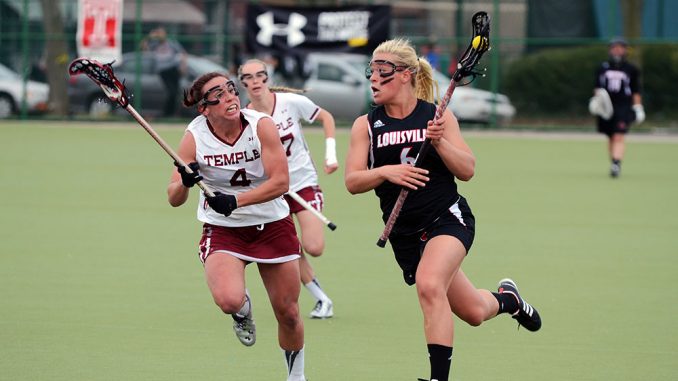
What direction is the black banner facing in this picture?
toward the camera

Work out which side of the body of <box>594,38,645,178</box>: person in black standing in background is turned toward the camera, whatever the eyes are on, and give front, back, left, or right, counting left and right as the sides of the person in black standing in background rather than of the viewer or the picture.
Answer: front

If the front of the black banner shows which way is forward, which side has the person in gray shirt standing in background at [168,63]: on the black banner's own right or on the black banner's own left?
on the black banner's own right

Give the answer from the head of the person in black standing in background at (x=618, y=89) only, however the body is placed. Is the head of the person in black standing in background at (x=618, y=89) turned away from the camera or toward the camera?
toward the camera

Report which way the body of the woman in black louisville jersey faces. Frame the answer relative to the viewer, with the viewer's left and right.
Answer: facing the viewer and to the left of the viewer

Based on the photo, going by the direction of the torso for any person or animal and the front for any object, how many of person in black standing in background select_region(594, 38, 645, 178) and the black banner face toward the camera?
2

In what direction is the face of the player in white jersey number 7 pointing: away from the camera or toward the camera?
toward the camera

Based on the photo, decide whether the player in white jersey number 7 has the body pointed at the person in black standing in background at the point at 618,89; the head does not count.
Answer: no

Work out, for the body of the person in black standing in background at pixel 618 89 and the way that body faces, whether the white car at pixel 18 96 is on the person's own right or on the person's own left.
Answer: on the person's own right

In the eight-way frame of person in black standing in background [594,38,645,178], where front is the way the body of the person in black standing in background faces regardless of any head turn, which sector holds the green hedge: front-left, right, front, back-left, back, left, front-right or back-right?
back

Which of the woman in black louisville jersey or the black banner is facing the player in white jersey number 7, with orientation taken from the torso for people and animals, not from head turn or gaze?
the black banner

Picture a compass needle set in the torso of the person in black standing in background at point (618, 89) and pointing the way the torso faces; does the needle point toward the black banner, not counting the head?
no

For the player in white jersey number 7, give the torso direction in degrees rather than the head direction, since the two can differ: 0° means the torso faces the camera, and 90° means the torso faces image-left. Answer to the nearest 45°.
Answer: approximately 45°

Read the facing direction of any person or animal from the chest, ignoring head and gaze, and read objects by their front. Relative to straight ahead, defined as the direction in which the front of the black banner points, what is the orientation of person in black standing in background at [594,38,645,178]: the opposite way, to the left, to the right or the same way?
the same way

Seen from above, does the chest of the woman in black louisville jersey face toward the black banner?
no

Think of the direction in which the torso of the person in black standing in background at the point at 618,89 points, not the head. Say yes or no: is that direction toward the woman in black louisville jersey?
yes

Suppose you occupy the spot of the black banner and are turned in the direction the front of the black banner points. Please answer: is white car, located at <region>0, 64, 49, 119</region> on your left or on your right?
on your right

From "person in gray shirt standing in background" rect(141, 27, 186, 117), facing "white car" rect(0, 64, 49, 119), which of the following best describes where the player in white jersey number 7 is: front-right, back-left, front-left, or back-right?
back-left

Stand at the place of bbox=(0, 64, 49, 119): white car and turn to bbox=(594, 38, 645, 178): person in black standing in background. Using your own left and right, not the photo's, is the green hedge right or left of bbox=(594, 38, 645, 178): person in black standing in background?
left

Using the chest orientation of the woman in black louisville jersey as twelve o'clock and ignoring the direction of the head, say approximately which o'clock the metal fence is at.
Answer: The metal fence is roughly at 4 o'clock from the woman in black louisville jersey.
